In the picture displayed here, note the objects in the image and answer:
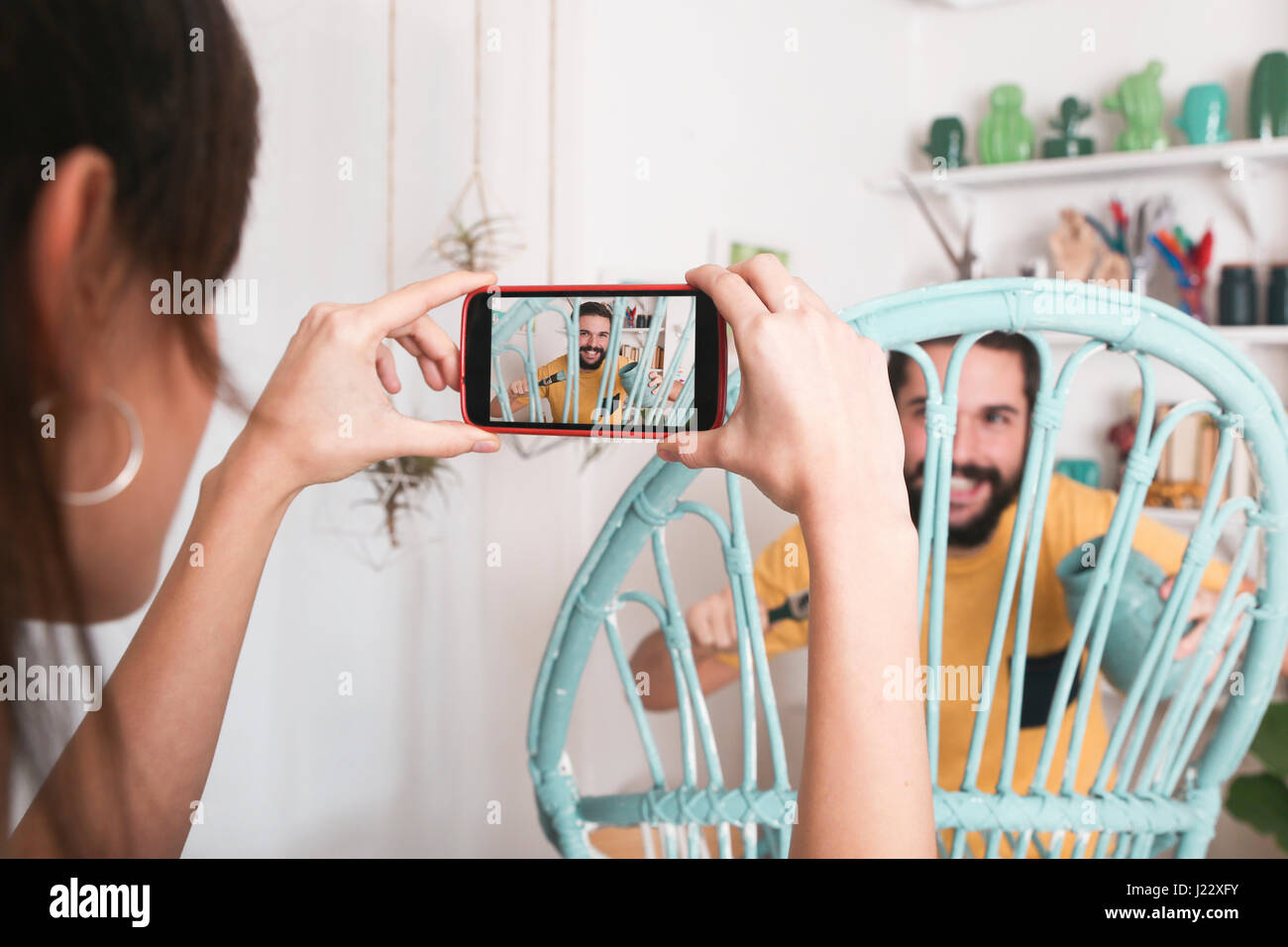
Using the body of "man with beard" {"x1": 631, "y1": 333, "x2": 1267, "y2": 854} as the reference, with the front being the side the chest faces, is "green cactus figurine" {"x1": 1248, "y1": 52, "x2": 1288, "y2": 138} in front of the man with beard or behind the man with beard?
behind

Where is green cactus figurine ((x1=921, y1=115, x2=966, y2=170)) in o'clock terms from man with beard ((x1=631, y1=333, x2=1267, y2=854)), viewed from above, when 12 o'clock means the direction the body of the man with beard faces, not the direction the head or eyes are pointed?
The green cactus figurine is roughly at 6 o'clock from the man with beard.

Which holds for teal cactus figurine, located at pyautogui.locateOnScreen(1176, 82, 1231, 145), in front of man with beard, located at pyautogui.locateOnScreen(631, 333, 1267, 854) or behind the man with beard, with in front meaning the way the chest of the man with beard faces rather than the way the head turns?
behind

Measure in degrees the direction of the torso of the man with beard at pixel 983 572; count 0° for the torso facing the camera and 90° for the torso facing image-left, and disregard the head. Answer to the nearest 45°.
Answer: approximately 0°

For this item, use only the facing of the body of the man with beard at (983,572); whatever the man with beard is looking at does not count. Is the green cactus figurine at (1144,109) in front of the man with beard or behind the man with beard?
behind

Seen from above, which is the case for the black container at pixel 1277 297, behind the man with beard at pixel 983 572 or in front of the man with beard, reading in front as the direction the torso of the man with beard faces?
behind

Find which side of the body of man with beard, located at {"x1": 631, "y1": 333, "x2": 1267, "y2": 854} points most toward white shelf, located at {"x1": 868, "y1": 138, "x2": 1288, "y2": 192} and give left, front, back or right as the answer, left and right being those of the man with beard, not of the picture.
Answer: back

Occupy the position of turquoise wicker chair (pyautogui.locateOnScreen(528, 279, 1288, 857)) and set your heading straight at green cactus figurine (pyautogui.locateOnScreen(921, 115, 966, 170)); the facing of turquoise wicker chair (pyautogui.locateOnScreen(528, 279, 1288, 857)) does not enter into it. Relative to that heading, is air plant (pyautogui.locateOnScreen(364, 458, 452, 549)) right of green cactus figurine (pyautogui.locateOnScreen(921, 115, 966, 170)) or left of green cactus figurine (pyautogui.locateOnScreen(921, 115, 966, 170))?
left

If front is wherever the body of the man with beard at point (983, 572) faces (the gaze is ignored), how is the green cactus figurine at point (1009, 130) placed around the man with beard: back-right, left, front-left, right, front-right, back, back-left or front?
back

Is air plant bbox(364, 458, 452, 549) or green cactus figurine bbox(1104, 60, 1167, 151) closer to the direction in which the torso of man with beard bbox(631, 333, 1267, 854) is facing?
the air plant
